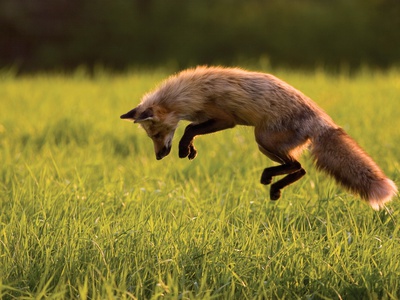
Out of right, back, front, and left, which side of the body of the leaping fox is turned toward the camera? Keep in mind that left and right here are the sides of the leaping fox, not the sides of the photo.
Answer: left
